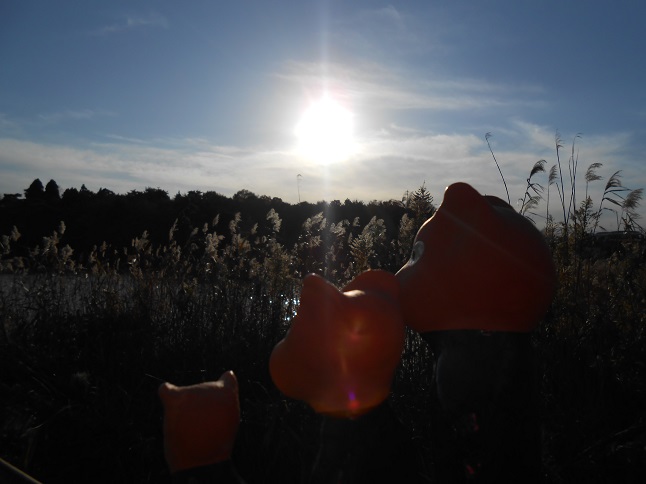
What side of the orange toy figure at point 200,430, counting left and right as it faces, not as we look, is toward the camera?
back

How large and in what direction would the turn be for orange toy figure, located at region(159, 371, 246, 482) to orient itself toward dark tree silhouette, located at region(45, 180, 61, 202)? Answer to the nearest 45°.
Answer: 0° — it already faces it

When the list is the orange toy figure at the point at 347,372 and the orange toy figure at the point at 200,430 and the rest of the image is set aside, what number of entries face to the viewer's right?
0

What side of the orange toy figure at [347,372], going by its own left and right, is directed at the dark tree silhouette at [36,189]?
front

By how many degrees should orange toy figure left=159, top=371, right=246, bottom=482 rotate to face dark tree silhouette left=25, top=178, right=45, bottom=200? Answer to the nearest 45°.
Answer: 0° — it already faces it

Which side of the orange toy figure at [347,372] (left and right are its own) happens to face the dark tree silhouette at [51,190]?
front

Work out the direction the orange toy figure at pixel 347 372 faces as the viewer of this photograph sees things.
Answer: facing away from the viewer and to the left of the viewer

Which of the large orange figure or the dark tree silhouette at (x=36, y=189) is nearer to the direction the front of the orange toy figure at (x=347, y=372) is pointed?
the dark tree silhouette

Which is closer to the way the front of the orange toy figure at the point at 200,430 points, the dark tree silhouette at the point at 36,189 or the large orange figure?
the dark tree silhouette
